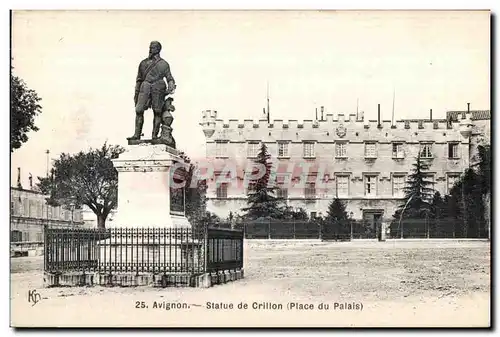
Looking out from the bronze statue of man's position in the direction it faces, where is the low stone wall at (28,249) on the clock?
The low stone wall is roughly at 4 o'clock from the bronze statue of man.

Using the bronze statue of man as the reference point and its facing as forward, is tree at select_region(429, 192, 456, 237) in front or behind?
behind

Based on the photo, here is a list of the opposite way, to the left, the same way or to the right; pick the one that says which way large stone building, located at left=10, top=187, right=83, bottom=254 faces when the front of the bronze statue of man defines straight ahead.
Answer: to the left

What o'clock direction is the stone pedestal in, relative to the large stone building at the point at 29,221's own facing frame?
The stone pedestal is roughly at 1 o'clock from the large stone building.

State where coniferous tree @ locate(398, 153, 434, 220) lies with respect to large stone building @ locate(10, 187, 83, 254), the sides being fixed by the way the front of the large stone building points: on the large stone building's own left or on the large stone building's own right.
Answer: on the large stone building's own left

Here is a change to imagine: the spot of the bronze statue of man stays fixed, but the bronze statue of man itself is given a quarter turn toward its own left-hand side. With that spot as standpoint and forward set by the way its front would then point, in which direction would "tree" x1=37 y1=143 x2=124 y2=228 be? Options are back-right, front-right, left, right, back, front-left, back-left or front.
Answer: back-left

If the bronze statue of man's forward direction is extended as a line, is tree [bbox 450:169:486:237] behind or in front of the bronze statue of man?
behind

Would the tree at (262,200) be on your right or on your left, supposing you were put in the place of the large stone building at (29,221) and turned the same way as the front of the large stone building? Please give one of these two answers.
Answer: on your left

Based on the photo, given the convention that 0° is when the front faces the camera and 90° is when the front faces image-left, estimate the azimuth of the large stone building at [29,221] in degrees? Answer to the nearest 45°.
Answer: approximately 315°
